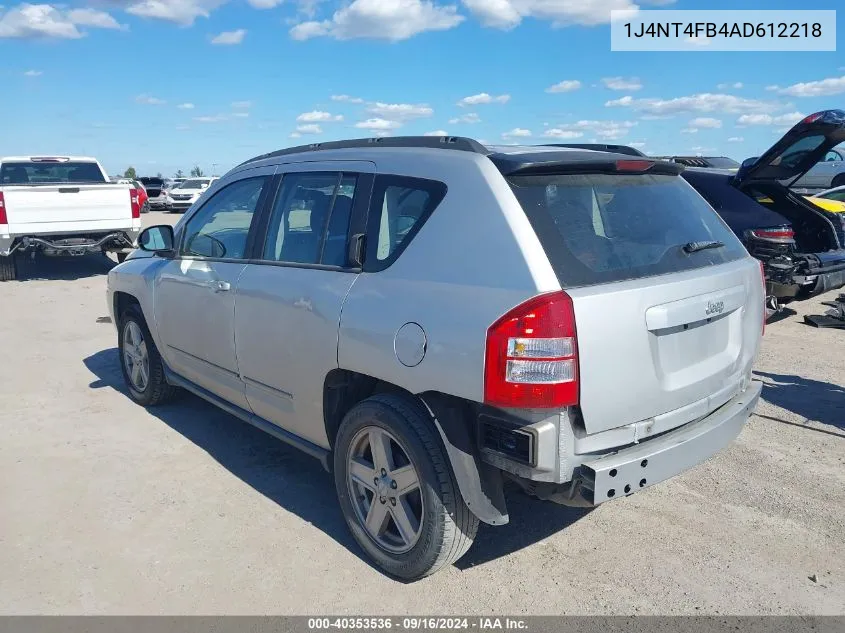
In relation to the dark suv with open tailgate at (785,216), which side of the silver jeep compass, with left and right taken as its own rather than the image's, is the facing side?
right

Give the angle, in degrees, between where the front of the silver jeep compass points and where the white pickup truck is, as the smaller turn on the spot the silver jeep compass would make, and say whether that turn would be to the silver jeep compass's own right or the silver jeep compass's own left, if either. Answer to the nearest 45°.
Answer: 0° — it already faces it

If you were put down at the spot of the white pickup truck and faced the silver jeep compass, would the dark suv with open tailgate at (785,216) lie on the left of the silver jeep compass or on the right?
left

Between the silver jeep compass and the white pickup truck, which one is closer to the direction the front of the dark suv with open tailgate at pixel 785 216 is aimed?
the white pickup truck

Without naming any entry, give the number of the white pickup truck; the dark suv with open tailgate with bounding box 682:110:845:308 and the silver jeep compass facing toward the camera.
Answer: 0

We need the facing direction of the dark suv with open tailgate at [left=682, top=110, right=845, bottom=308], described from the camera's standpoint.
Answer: facing away from the viewer and to the left of the viewer

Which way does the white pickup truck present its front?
away from the camera

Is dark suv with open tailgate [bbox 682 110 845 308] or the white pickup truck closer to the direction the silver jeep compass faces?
the white pickup truck

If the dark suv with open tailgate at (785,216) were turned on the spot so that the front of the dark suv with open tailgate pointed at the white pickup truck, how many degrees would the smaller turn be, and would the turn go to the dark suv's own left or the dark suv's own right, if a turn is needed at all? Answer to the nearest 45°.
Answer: approximately 45° to the dark suv's own left

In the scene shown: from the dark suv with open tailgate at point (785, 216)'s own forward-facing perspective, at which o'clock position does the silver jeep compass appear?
The silver jeep compass is roughly at 8 o'clock from the dark suv with open tailgate.

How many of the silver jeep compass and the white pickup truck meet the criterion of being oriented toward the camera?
0

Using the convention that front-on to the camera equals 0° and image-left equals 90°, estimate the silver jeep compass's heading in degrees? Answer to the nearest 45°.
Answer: approximately 135°

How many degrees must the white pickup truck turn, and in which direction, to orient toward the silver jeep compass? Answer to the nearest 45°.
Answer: approximately 180°
